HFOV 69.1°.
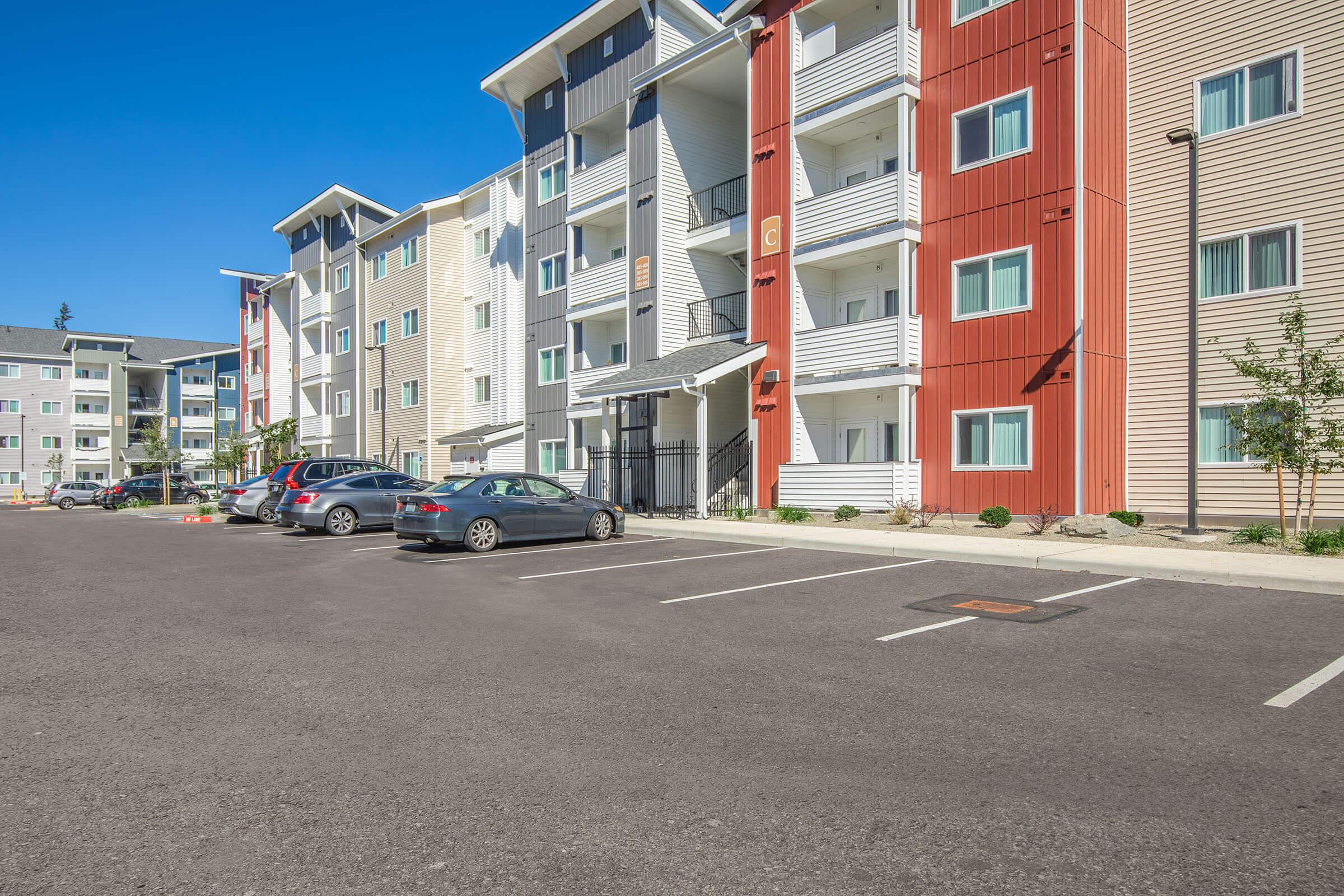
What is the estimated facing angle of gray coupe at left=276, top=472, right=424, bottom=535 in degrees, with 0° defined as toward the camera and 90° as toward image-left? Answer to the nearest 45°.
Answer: approximately 225°

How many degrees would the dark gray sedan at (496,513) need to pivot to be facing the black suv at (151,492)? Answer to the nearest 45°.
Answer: approximately 90° to its left

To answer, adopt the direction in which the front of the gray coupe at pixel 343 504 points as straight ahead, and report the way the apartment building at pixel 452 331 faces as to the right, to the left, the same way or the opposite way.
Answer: the opposite way

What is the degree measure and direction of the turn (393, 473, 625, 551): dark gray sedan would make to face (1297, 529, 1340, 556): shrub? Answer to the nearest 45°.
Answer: approximately 90° to its right

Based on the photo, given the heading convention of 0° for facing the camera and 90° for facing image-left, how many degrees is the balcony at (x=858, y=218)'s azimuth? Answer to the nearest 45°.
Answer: approximately 45°

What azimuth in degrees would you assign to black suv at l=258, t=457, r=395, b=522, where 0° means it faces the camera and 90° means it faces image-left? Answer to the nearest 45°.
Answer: approximately 225°

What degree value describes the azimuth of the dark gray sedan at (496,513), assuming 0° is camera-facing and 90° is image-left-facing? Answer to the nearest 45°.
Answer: approximately 225°

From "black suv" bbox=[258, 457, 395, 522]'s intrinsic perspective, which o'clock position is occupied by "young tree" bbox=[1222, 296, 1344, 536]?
The young tree is roughly at 3 o'clock from the black suv.

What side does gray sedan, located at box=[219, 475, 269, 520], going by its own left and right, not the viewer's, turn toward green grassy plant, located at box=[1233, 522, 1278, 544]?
right

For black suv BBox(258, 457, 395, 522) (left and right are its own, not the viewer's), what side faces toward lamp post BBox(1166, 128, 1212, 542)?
right

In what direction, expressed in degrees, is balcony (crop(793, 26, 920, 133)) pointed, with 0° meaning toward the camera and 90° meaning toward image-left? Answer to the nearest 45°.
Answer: approximately 45°

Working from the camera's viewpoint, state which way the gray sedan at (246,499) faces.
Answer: facing away from the viewer and to the right of the viewer
